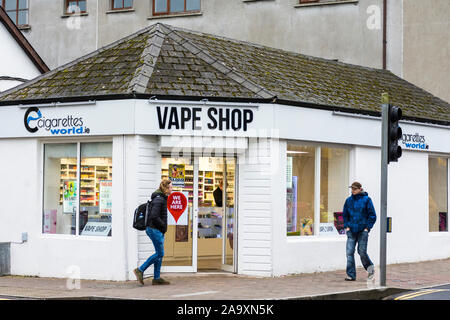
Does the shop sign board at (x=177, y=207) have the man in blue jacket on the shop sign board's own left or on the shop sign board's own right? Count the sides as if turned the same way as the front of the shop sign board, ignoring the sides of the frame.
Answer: on the shop sign board's own left

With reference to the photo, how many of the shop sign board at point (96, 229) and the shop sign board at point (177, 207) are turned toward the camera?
2

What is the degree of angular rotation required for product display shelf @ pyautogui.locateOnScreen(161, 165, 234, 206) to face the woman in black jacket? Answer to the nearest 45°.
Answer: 0° — it already faces them

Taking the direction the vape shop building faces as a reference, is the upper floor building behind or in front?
behind

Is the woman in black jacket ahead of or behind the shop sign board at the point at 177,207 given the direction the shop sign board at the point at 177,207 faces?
ahead

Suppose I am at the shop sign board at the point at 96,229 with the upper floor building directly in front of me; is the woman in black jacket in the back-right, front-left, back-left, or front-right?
back-right

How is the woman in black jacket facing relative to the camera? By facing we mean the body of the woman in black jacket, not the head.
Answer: to the viewer's right

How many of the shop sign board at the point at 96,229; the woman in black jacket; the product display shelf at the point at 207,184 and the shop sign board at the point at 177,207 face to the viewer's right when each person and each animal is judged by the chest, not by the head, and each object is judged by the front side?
1

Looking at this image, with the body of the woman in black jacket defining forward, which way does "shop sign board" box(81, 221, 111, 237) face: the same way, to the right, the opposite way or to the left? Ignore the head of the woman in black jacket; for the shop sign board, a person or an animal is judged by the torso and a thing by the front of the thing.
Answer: to the right

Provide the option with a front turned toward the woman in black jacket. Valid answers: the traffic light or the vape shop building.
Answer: the vape shop building

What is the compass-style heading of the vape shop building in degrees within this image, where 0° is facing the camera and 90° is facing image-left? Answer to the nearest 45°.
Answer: approximately 0°
